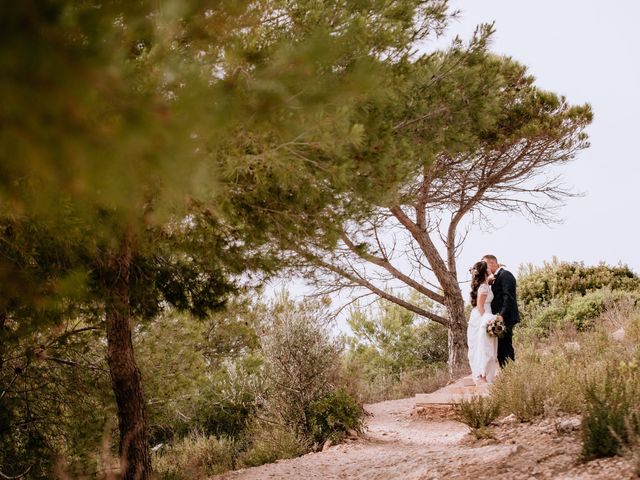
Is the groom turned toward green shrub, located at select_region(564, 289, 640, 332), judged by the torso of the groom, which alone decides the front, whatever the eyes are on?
no

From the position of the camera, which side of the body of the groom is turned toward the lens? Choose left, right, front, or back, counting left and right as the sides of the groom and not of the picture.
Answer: left

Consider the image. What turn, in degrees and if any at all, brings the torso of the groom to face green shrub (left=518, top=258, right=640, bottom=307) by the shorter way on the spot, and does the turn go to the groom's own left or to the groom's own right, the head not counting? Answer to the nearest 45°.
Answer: approximately 90° to the groom's own right

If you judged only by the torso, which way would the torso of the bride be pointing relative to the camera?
to the viewer's right

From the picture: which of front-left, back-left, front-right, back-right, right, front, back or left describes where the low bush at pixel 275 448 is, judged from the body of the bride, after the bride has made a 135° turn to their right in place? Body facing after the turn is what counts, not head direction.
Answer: front

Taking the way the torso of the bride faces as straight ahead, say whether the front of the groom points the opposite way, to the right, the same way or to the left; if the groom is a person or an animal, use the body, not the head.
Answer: the opposite way

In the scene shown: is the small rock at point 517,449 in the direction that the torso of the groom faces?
no

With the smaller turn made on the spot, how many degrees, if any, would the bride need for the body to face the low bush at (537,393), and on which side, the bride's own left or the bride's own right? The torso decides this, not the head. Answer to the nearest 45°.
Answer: approximately 90° to the bride's own right

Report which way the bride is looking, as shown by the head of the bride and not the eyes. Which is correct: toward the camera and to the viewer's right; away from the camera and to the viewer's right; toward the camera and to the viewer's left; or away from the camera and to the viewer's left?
away from the camera and to the viewer's right

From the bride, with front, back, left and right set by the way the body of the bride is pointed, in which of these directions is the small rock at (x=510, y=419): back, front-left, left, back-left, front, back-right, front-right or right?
right

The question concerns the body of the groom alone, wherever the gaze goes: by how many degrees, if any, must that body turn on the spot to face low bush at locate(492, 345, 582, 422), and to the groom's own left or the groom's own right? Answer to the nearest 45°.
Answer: approximately 90° to the groom's own left

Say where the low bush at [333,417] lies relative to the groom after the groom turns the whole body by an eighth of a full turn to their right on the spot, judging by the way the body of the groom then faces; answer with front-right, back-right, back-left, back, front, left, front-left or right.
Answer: left

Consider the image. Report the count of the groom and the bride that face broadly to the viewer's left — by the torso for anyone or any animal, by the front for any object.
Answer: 1

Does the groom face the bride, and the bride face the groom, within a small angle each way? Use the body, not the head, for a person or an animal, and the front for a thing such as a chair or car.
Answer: yes

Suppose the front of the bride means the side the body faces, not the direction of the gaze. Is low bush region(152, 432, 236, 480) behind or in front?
behind
